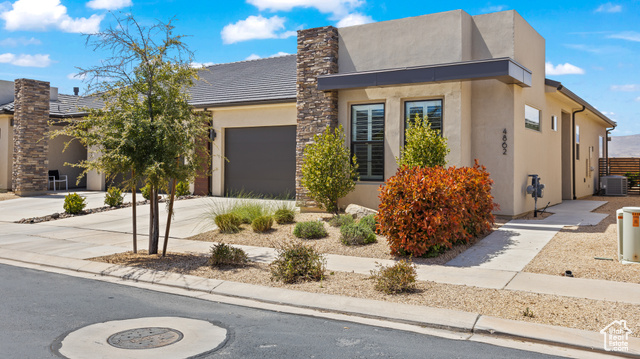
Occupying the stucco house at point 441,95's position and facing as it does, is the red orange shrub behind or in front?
in front

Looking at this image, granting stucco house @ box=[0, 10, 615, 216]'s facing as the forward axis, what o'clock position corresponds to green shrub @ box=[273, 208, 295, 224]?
The green shrub is roughly at 1 o'clock from the stucco house.

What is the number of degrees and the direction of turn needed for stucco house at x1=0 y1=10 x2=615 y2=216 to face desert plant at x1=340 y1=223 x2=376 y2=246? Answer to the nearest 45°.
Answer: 0° — it already faces it

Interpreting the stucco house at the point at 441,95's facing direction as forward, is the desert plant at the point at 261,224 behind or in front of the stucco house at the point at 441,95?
in front

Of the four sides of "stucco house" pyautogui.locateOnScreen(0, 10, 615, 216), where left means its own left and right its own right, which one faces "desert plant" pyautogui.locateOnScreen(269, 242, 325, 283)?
front

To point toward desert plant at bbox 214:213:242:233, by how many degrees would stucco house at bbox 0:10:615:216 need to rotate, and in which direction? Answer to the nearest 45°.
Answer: approximately 45° to its right

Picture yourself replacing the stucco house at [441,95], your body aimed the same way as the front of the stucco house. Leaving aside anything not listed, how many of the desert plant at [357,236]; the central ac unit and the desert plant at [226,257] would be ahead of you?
2

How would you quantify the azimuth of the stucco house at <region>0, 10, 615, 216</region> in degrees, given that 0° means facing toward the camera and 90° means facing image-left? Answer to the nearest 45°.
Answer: approximately 45°

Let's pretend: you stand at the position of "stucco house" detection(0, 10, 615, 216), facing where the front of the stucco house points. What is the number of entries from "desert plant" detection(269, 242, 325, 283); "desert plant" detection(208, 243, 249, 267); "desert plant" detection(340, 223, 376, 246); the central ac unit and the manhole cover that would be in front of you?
4

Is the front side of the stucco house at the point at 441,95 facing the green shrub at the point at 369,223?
yes

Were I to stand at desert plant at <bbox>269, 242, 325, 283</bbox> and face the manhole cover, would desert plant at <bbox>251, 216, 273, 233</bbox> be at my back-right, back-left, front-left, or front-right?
back-right
